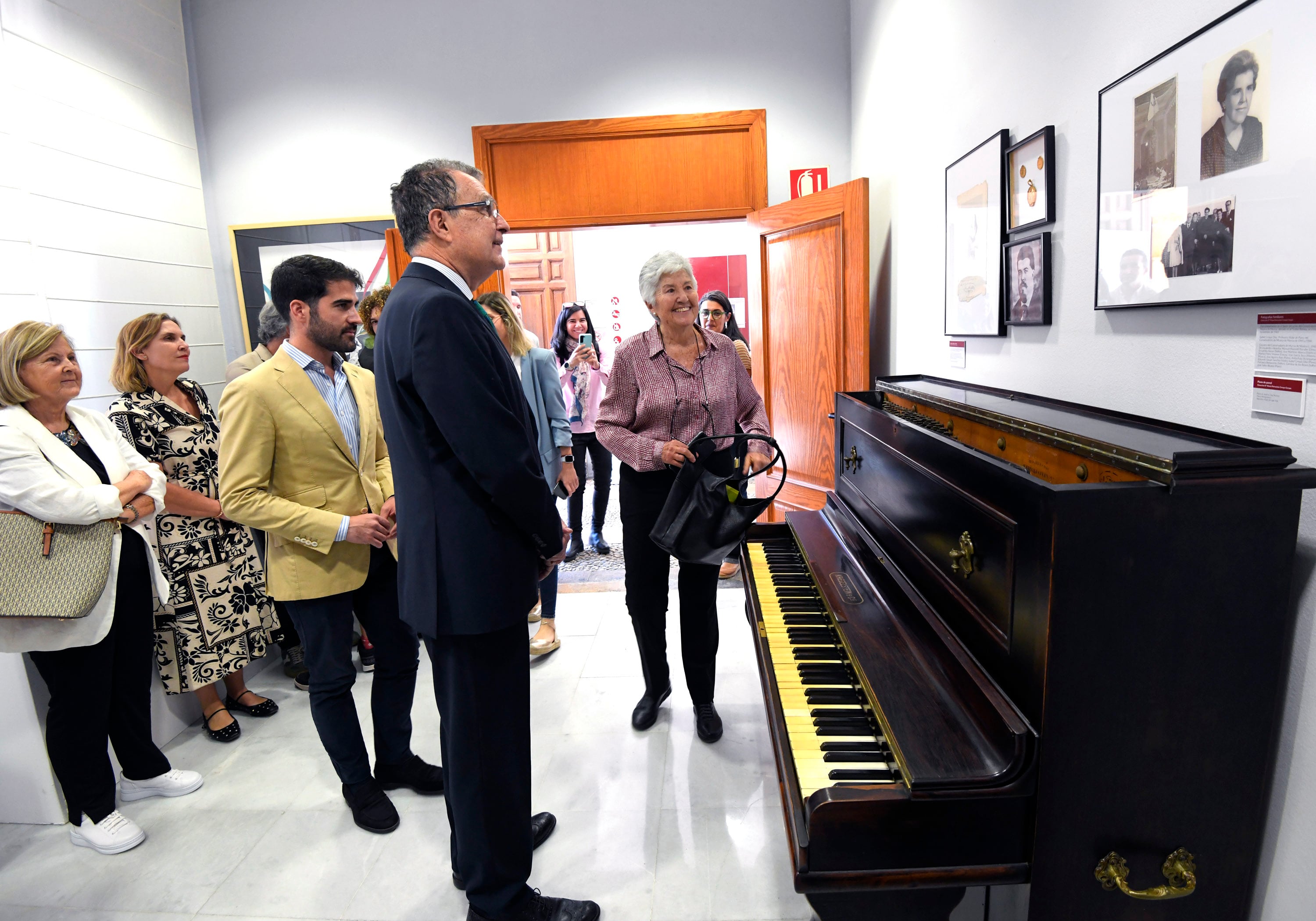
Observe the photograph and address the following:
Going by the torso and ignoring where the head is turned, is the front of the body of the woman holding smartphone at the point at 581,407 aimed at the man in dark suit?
yes

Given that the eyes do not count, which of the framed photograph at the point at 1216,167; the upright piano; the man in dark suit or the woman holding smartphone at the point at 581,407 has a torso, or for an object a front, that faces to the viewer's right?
the man in dark suit

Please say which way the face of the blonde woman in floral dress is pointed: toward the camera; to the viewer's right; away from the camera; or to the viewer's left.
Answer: to the viewer's right

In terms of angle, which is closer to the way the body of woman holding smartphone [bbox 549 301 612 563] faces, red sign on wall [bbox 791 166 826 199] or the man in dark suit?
the man in dark suit

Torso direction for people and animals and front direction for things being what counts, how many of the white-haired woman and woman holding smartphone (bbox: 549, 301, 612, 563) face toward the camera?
2

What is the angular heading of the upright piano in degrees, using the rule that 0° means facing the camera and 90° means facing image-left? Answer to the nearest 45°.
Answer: approximately 45°

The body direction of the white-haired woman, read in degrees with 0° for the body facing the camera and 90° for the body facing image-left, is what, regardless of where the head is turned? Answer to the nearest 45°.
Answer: approximately 0°

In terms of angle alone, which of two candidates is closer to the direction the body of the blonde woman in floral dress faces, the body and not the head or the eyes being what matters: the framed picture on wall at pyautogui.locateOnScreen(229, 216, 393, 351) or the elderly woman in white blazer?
the elderly woman in white blazer

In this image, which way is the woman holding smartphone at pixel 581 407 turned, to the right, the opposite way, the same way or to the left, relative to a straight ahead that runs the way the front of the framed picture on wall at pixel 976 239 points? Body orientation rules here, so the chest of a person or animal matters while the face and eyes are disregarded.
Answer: to the left

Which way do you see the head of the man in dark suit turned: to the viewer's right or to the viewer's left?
to the viewer's right

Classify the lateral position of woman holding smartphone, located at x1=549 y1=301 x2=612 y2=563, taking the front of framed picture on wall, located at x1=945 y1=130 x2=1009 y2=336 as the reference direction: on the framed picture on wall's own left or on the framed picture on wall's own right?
on the framed picture on wall's own right

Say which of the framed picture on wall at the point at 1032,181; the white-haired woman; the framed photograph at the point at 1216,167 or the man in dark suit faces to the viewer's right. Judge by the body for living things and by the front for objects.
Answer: the man in dark suit

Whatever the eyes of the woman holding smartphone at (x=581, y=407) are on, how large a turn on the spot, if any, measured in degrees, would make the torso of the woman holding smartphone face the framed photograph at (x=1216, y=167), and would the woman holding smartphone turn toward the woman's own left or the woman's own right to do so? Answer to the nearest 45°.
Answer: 0° — they already face it

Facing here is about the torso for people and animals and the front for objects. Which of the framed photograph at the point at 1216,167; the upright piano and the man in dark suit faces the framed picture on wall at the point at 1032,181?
the man in dark suit

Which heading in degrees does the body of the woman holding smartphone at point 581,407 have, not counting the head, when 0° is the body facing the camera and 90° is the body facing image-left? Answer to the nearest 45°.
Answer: approximately 0°
